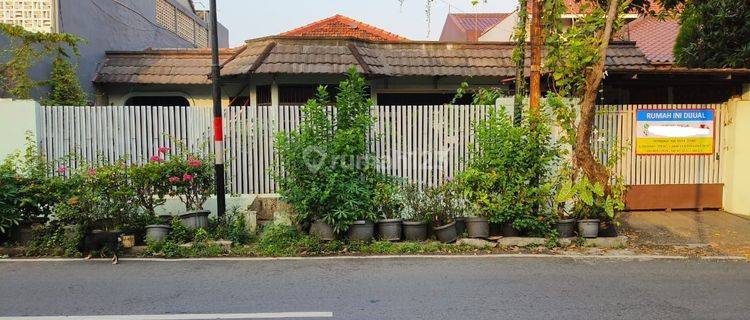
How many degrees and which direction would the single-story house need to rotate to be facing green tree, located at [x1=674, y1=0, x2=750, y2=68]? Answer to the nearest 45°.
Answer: approximately 90° to its left

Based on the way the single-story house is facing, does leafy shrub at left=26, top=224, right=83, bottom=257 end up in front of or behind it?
in front

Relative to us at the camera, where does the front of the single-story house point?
facing the viewer

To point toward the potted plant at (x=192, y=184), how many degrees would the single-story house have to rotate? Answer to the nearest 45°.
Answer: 0° — it already faces it

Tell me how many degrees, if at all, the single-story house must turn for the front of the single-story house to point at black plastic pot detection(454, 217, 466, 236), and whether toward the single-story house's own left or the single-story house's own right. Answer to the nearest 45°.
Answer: approximately 45° to the single-story house's own left

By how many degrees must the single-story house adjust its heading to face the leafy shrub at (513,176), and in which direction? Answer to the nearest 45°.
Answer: approximately 45° to its left

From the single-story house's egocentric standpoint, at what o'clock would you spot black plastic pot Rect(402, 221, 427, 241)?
The black plastic pot is roughly at 11 o'clock from the single-story house.

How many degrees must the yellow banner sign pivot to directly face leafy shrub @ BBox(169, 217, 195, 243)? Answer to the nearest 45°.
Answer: approximately 45° to its right

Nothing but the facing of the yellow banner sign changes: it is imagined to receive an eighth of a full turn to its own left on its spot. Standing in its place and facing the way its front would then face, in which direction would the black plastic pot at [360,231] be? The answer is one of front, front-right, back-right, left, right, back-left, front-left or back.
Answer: right

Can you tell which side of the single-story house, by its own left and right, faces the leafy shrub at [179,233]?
front

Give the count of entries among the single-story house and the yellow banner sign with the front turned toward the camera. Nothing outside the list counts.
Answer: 2

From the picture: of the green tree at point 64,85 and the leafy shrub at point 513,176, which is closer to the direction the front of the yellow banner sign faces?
the leafy shrub

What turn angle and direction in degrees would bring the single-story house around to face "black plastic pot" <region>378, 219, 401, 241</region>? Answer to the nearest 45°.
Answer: approximately 45° to its left

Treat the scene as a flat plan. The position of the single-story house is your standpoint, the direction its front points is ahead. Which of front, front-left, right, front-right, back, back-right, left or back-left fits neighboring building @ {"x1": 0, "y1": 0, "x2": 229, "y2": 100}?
right

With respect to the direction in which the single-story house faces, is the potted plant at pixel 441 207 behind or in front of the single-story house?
in front
